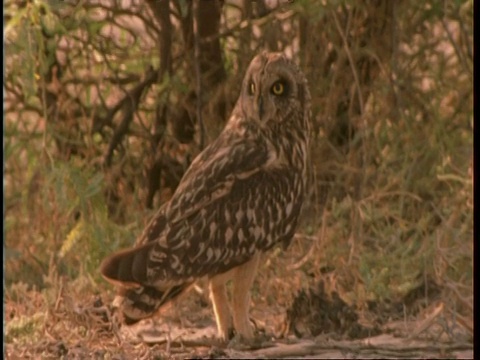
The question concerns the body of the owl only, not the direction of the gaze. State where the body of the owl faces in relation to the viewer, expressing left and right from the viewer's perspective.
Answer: facing to the right of the viewer
